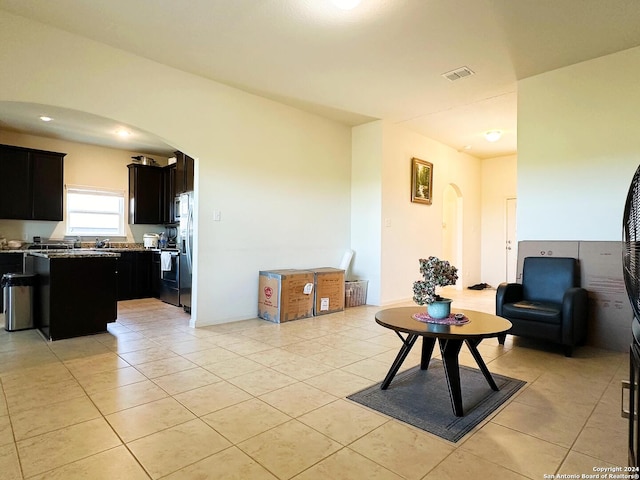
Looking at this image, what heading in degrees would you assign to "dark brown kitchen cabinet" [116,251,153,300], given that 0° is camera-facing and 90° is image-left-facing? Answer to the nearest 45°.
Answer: approximately 0°

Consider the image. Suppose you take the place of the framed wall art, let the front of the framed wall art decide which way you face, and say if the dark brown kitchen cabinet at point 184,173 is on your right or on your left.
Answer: on your right

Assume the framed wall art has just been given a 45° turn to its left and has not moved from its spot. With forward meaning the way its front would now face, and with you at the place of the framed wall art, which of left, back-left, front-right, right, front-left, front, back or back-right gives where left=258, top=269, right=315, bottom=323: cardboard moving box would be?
back-right

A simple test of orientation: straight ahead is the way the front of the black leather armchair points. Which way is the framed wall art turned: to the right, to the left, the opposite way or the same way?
to the left

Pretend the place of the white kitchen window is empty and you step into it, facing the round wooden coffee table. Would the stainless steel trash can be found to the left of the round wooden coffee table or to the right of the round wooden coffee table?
right

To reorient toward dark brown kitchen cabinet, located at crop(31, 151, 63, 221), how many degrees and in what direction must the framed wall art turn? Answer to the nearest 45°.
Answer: approximately 90° to its right
